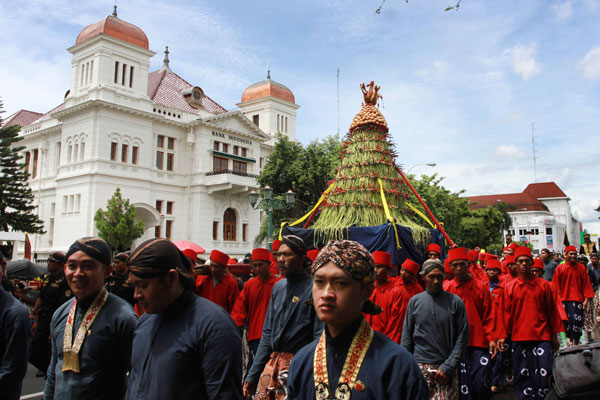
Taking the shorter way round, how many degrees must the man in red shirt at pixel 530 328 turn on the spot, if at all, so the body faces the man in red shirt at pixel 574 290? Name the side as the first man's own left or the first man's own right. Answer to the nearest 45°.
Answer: approximately 180°

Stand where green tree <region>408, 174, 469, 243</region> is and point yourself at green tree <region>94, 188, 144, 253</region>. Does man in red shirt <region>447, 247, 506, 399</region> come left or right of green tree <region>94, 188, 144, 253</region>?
left

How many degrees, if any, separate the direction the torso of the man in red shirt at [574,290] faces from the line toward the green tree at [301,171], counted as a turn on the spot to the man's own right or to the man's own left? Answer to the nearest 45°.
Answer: approximately 135° to the man's own right

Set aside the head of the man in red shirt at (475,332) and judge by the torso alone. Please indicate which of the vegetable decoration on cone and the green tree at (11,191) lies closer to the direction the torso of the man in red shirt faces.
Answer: the green tree

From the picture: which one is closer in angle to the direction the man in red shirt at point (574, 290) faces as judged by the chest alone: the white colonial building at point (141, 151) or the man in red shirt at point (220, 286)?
the man in red shirt

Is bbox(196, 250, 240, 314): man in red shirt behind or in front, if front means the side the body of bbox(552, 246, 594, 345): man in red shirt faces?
in front

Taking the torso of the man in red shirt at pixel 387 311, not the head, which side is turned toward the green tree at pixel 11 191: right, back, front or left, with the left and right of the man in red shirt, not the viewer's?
right

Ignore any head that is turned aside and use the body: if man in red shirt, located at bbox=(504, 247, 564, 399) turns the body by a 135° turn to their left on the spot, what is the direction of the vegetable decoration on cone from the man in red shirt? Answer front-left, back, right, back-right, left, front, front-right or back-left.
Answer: left

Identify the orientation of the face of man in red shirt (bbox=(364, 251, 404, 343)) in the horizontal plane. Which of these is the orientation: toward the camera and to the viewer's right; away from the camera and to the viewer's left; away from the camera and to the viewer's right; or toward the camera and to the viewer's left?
toward the camera and to the viewer's left

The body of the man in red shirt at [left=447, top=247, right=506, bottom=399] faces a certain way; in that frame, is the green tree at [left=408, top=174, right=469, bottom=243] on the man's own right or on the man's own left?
on the man's own right

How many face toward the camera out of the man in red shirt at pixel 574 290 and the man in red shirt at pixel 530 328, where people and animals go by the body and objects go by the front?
2
